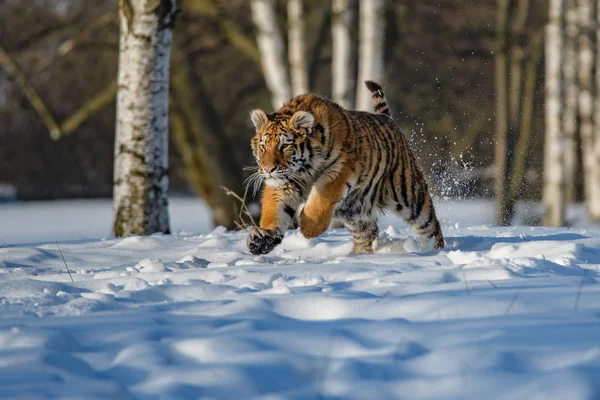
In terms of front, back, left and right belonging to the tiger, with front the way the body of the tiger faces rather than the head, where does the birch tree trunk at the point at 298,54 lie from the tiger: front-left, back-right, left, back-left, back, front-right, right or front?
back-right

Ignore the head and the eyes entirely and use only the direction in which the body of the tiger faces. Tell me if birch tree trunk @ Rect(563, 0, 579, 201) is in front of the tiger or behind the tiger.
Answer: behind

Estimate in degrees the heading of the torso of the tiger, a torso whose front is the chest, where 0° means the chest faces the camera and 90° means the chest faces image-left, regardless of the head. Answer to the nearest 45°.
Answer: approximately 45°

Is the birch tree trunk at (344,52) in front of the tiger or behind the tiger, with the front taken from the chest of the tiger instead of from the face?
behind

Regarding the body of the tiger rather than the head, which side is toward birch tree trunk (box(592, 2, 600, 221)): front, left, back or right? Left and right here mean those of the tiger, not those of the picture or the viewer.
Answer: back

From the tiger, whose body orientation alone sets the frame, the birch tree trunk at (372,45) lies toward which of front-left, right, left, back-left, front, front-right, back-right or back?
back-right
